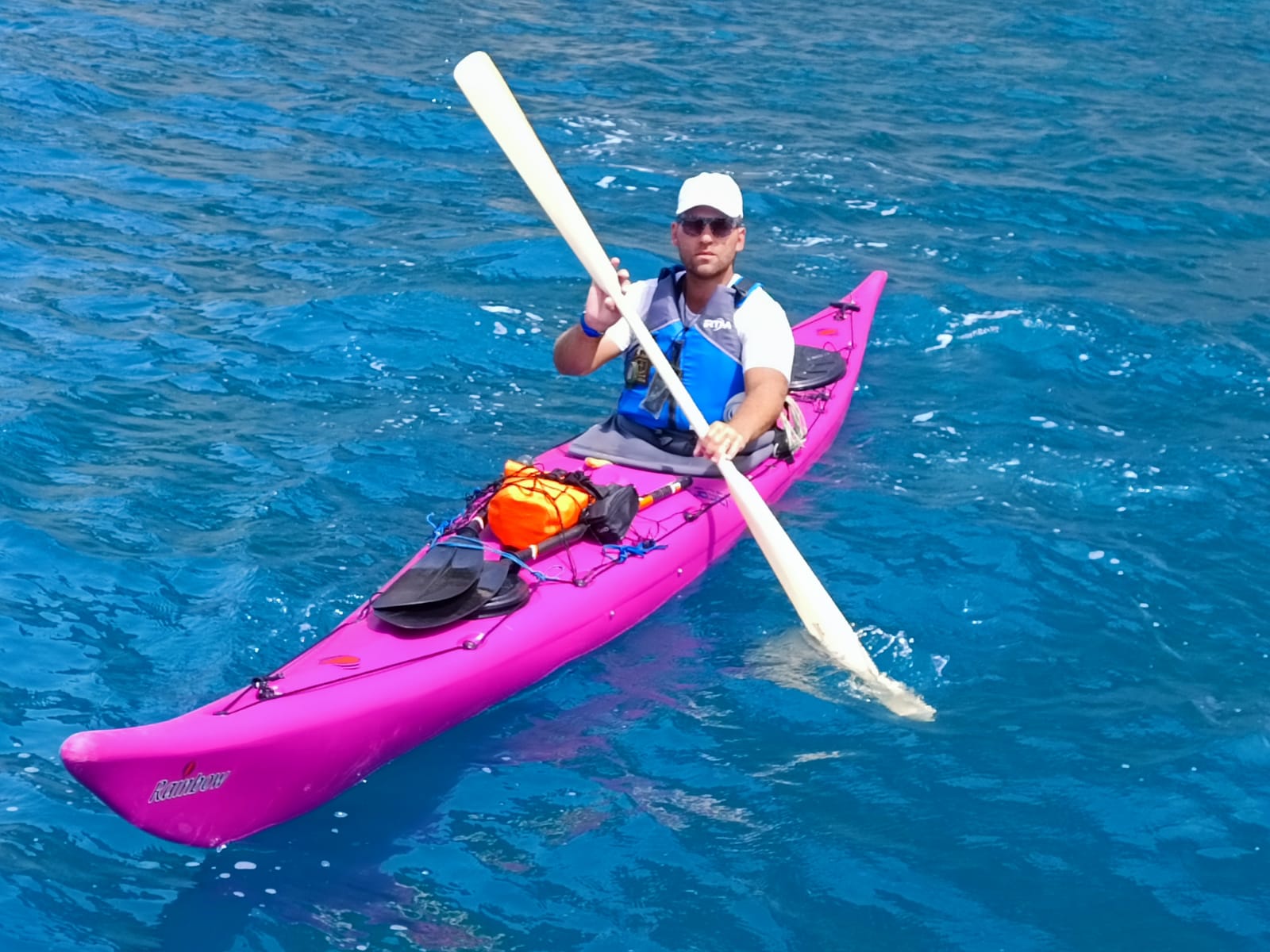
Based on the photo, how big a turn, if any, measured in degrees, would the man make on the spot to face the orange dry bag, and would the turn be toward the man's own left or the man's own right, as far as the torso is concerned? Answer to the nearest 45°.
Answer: approximately 45° to the man's own right

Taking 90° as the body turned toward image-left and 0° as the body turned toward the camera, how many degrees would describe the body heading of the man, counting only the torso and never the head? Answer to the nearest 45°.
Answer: approximately 0°

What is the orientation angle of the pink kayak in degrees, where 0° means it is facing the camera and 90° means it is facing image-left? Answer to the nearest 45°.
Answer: approximately 45°
